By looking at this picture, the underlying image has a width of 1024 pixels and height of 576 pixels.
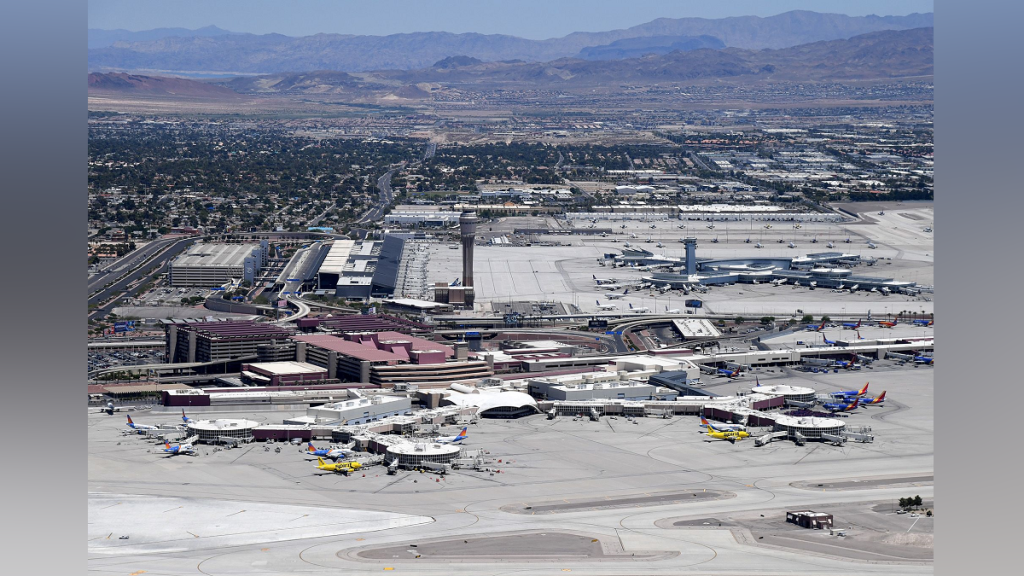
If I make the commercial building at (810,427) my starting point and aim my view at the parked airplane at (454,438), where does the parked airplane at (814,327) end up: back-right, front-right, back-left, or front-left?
back-right

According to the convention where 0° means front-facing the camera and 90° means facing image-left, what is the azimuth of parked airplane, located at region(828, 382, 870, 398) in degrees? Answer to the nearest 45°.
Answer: approximately 90°

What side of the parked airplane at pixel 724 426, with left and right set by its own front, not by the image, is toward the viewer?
right

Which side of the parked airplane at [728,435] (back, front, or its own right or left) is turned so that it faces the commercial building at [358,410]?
back

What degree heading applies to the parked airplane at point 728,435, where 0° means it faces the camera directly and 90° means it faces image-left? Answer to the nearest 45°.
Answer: approximately 270°

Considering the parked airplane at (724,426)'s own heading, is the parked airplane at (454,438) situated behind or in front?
behind

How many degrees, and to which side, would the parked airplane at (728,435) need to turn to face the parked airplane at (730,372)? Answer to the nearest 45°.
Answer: approximately 90° to its left

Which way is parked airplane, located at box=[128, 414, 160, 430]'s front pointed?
to the viewer's right

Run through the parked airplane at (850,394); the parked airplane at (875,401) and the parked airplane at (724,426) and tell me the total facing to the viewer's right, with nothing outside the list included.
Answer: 1

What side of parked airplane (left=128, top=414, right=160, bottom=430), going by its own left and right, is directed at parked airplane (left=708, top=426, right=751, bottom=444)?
front

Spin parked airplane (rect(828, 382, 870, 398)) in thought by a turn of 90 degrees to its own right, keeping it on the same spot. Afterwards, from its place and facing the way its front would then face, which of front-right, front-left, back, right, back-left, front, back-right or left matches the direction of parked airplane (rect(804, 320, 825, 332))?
front

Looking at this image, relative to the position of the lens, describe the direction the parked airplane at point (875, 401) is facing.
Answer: facing to the left of the viewer

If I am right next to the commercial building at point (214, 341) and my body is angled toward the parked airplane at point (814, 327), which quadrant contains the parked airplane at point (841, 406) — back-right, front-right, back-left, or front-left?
front-right

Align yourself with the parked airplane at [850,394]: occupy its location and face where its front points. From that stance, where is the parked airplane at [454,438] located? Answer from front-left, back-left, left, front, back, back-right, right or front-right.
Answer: front-left

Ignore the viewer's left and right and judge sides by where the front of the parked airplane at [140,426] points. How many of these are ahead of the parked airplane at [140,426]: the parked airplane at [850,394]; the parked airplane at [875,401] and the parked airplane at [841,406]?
3

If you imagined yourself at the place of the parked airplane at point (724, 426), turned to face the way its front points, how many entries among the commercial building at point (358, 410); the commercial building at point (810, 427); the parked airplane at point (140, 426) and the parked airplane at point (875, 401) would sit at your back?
2

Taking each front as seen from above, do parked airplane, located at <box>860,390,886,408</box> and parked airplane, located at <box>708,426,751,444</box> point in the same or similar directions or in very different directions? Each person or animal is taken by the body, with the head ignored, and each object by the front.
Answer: very different directions
